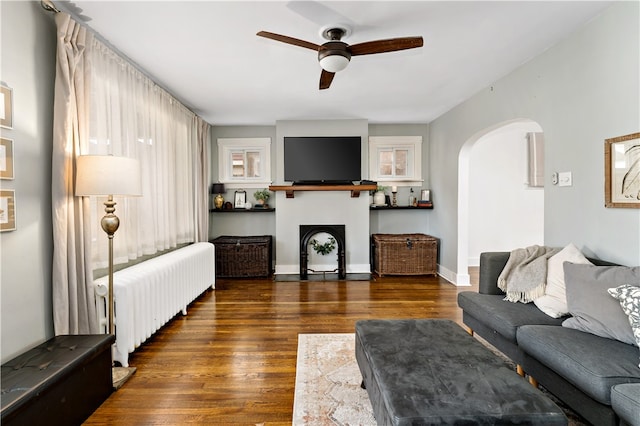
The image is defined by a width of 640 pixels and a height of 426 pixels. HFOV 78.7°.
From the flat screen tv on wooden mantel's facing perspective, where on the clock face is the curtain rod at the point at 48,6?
The curtain rod is roughly at 1 o'clock from the flat screen tv on wooden mantel.

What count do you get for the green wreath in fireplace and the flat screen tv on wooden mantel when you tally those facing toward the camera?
2

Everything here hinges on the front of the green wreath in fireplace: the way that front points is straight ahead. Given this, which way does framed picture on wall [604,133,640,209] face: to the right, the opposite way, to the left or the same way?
to the right

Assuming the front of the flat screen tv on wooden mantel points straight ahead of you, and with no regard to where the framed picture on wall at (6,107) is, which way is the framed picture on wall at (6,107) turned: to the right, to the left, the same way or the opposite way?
to the left

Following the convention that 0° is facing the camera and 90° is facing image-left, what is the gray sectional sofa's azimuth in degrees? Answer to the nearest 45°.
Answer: approximately 45°

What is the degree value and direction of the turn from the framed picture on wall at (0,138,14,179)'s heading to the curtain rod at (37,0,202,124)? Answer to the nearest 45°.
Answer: approximately 90° to its left

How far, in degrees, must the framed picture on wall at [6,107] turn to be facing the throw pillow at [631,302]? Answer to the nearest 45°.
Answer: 0° — it already faces it

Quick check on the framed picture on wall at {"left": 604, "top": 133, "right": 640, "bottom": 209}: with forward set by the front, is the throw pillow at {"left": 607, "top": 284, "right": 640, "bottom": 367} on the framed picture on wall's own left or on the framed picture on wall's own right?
on the framed picture on wall's own left

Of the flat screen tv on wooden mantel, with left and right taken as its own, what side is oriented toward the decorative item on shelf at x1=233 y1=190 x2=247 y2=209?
right

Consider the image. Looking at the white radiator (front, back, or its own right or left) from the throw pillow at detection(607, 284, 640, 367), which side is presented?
front

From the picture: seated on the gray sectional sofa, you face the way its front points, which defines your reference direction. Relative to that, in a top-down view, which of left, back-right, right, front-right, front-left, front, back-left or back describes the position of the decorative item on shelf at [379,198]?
right
